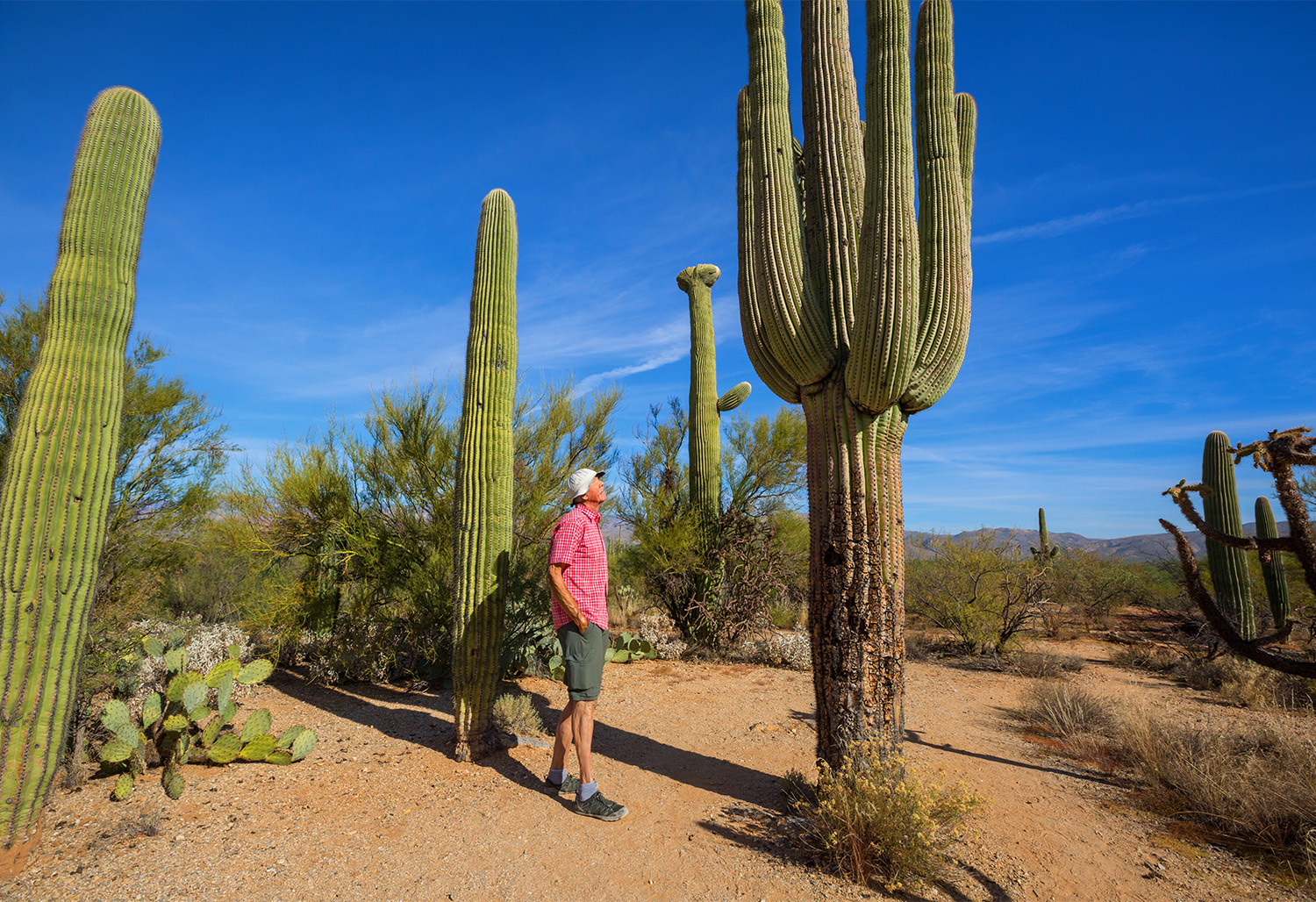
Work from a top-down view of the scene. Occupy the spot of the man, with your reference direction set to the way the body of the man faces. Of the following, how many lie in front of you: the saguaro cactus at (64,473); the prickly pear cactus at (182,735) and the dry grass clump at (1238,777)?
1

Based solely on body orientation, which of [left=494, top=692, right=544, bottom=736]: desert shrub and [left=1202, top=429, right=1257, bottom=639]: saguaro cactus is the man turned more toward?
the saguaro cactus

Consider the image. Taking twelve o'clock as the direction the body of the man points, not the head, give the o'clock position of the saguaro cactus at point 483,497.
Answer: The saguaro cactus is roughly at 8 o'clock from the man.

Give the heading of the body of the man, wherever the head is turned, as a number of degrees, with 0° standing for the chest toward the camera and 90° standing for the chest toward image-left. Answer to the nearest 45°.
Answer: approximately 270°

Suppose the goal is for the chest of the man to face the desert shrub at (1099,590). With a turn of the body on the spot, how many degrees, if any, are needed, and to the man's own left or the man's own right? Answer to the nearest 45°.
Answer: approximately 45° to the man's own left

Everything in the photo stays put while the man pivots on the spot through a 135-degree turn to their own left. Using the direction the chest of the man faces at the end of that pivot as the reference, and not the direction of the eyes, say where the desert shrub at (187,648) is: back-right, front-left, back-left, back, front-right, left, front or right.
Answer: front

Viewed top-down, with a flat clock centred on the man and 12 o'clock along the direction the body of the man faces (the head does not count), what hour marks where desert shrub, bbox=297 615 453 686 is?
The desert shrub is roughly at 8 o'clock from the man.

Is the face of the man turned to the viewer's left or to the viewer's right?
to the viewer's right

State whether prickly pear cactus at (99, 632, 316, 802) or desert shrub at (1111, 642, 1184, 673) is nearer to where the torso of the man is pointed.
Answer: the desert shrub

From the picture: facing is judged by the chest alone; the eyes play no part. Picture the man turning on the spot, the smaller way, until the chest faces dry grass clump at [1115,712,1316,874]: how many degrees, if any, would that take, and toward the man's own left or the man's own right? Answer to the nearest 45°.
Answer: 0° — they already face it
